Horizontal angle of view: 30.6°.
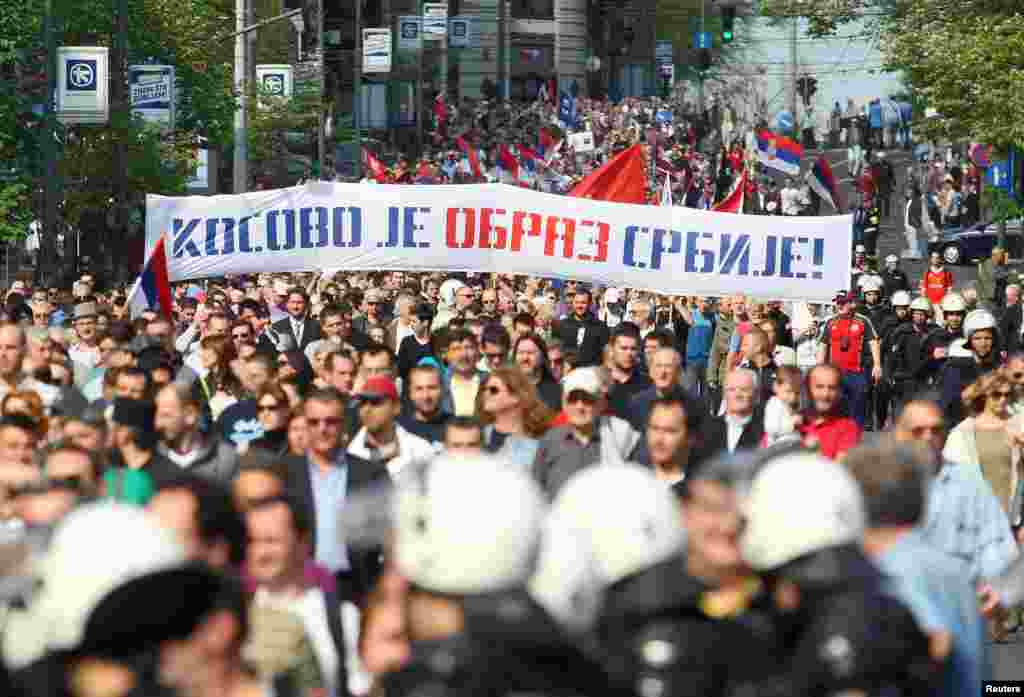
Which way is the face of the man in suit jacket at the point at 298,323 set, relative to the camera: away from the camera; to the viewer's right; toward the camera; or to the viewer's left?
toward the camera

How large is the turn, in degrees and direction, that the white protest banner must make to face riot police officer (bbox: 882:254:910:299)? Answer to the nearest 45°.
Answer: approximately 135° to its left

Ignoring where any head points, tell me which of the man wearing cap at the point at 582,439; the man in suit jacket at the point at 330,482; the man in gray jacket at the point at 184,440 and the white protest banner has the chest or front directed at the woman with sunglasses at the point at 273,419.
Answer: the white protest banner

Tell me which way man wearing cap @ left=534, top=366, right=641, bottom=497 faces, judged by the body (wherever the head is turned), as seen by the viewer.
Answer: toward the camera

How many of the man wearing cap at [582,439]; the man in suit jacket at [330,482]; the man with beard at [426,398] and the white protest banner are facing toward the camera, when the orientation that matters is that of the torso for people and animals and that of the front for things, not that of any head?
4

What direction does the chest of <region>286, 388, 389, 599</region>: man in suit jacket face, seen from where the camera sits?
toward the camera

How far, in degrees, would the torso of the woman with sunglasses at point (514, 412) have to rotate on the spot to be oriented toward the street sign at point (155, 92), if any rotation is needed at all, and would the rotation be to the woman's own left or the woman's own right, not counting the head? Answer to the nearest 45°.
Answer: approximately 135° to the woman's own right

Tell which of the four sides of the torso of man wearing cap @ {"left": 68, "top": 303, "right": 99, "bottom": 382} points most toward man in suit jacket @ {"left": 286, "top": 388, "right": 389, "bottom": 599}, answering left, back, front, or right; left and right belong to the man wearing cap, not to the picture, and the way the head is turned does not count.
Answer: front

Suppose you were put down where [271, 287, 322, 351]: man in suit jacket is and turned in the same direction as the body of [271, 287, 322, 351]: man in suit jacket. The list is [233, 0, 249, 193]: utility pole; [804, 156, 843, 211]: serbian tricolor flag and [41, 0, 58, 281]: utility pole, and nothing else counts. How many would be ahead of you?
0

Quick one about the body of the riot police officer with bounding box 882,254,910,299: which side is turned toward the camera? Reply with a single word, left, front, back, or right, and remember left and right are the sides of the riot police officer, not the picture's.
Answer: front

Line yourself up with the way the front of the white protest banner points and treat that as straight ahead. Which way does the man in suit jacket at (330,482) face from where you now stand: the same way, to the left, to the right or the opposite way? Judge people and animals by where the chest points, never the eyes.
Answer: the same way

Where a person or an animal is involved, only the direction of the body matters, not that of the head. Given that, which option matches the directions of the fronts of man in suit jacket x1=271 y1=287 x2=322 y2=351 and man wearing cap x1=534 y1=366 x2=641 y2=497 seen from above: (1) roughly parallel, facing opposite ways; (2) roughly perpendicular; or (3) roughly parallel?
roughly parallel

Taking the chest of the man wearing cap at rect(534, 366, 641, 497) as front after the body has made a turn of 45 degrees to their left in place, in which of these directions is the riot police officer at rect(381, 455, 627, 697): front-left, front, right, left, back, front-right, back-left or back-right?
front-right

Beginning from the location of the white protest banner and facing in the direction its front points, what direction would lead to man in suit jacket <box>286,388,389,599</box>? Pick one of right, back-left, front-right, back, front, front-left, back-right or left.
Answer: front

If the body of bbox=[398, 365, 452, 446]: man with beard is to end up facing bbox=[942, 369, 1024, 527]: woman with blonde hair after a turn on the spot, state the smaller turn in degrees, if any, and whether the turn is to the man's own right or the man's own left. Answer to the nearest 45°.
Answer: approximately 90° to the man's own left

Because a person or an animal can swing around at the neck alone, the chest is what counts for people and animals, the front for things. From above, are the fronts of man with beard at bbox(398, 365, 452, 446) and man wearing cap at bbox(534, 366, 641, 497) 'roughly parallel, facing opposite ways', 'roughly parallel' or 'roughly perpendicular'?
roughly parallel
